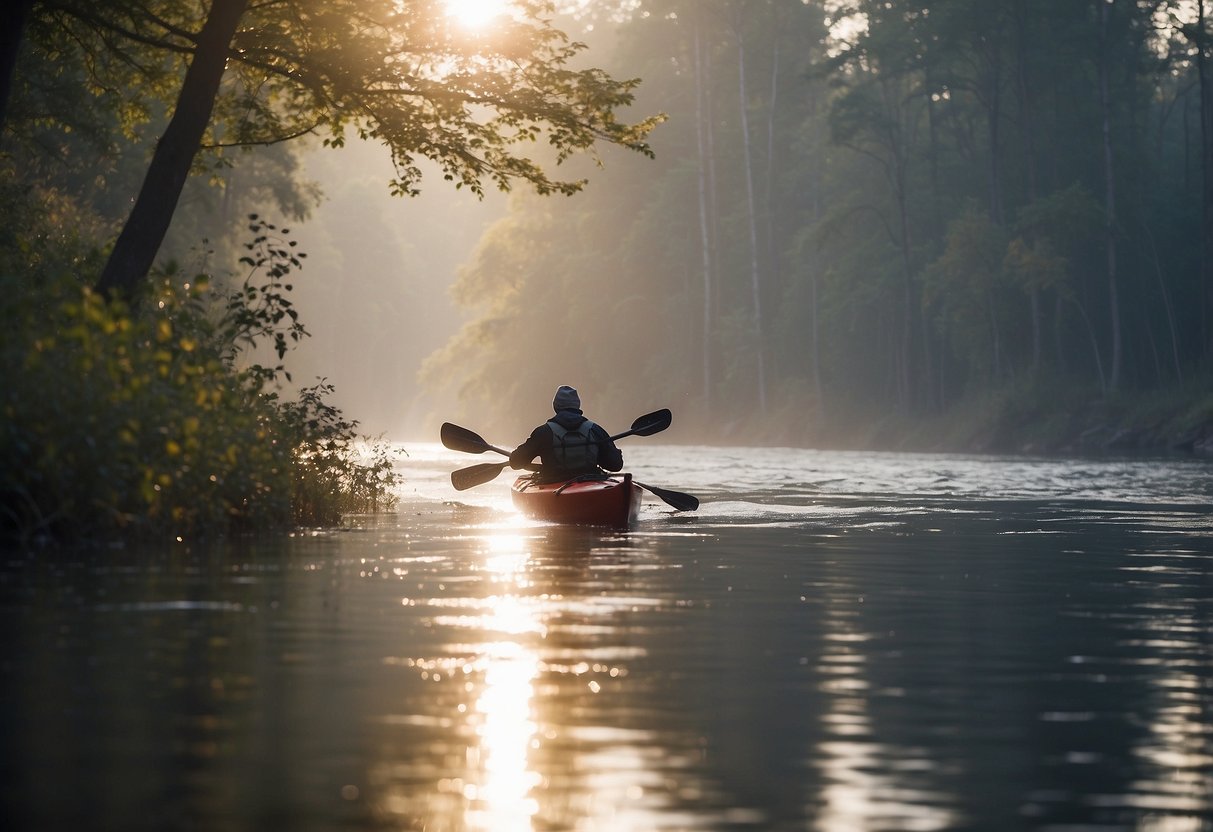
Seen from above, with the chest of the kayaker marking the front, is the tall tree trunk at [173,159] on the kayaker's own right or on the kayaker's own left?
on the kayaker's own left

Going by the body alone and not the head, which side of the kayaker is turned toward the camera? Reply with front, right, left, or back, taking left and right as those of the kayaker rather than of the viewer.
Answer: back

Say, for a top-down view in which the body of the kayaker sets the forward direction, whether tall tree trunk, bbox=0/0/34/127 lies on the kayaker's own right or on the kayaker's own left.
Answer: on the kayaker's own left

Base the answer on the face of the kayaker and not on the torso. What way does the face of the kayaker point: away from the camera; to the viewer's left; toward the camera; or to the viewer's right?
away from the camera
